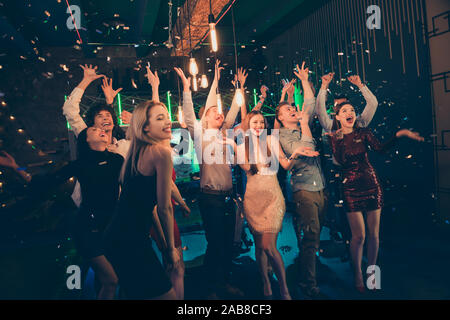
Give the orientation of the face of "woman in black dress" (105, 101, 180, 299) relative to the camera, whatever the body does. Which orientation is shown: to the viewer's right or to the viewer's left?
to the viewer's right

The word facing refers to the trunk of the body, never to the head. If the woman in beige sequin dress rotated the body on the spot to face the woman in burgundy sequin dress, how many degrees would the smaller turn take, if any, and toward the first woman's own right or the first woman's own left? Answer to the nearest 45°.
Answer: approximately 90° to the first woman's own left

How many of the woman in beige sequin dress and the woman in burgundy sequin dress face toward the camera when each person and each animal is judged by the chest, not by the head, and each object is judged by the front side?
2

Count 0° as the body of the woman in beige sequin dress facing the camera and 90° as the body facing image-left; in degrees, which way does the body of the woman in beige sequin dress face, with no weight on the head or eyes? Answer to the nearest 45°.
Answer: approximately 0°

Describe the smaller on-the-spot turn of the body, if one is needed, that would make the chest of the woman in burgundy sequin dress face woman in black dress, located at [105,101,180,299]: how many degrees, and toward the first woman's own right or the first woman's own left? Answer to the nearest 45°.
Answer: approximately 45° to the first woman's own right

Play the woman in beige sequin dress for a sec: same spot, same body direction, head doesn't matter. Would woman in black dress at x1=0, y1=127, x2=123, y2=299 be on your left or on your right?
on your right

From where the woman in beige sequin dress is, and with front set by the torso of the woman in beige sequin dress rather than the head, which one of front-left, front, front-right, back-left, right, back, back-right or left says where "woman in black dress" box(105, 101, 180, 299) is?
front-right

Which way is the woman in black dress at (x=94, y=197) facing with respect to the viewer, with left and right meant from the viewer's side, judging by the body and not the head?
facing the viewer and to the right of the viewer

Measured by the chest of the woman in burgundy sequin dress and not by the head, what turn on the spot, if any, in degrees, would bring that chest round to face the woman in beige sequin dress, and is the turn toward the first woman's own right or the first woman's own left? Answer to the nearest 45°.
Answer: approximately 45° to the first woman's own right

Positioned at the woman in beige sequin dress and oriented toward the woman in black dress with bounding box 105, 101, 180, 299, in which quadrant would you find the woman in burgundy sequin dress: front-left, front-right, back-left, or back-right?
back-left

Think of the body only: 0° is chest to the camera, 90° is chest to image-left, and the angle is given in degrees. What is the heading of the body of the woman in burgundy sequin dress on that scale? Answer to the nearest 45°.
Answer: approximately 0°

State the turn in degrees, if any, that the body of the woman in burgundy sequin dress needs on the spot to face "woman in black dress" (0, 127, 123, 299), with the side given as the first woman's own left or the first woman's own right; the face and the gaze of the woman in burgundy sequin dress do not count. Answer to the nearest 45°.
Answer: approximately 45° to the first woman's own right
